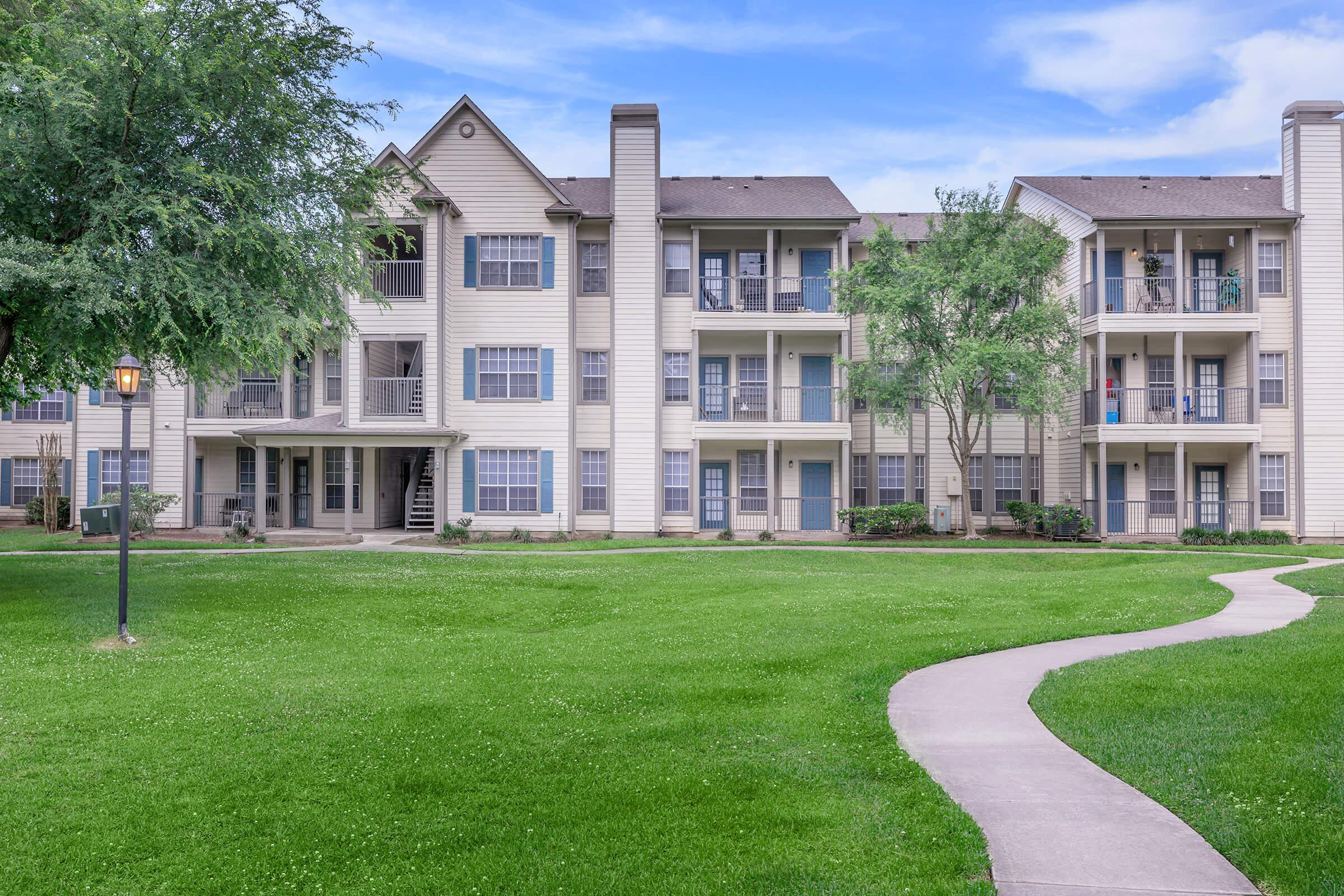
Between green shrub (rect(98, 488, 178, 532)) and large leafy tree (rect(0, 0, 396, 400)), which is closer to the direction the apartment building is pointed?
the large leafy tree

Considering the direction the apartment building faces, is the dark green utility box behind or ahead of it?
ahead

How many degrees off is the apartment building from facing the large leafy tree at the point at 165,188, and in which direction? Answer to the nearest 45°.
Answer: approximately 45° to its right

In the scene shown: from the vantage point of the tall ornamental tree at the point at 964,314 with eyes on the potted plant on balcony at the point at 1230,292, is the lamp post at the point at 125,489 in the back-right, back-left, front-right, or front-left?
back-right

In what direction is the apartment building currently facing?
toward the camera

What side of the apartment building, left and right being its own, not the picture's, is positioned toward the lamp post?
front

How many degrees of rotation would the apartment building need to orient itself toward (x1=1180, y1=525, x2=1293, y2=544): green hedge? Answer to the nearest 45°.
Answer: approximately 90° to its left

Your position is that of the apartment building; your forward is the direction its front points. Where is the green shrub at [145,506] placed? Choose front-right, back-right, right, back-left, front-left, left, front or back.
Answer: right
